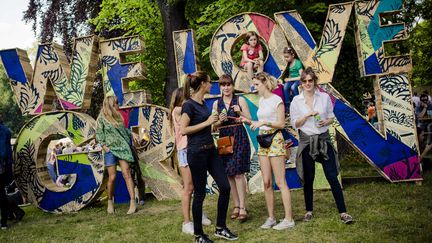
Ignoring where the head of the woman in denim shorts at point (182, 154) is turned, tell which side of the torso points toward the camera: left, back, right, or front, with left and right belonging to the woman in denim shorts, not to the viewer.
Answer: right

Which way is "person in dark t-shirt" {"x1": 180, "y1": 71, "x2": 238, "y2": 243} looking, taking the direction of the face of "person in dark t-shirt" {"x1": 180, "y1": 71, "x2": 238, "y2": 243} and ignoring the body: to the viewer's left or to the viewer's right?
to the viewer's right

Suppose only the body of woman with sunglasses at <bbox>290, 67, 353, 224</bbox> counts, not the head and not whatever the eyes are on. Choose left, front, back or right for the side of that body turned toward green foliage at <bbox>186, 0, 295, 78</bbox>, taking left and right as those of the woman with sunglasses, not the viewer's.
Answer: back

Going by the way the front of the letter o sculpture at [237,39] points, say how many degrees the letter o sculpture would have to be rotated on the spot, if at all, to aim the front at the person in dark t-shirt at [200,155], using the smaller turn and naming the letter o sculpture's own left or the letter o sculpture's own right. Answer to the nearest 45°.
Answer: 0° — it already faces them

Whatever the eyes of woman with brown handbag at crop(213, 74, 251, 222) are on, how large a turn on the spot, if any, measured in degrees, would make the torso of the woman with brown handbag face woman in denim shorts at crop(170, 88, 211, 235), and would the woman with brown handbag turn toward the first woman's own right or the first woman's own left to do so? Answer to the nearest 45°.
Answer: approximately 90° to the first woman's own right

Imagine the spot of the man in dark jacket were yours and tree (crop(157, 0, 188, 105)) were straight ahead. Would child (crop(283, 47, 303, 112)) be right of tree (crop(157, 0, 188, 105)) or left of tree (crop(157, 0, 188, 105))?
right

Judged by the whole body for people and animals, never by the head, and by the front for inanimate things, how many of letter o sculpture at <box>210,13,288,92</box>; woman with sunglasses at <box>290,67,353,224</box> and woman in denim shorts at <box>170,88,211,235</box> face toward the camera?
2

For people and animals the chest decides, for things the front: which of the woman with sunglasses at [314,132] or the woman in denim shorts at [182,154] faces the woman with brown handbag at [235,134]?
the woman in denim shorts

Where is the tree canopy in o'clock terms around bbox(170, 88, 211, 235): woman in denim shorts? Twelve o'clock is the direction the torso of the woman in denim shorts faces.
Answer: The tree canopy is roughly at 9 o'clock from the woman in denim shorts.

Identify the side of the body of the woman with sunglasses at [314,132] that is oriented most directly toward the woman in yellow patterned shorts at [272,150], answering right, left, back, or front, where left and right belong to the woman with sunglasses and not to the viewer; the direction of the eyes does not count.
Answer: right

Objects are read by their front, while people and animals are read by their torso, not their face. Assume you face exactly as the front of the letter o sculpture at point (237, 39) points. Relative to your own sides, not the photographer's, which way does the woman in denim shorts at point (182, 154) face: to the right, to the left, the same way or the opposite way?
to the left
